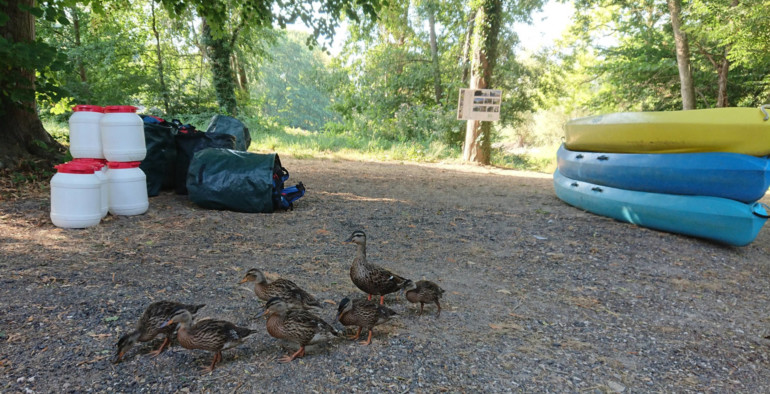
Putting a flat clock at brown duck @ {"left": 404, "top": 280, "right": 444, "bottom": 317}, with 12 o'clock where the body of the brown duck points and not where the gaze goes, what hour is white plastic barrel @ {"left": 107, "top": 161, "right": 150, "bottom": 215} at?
The white plastic barrel is roughly at 1 o'clock from the brown duck.

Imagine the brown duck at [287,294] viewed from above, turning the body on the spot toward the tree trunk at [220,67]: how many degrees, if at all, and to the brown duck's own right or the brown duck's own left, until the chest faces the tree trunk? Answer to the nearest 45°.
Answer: approximately 90° to the brown duck's own right

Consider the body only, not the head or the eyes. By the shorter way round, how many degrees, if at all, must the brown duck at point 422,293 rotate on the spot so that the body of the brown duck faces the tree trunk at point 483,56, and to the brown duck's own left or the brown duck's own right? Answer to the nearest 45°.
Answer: approximately 90° to the brown duck's own right

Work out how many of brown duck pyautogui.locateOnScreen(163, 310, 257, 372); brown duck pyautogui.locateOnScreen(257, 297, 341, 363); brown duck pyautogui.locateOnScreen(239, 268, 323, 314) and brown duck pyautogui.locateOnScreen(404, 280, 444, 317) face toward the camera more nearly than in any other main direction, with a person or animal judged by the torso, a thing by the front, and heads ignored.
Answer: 0

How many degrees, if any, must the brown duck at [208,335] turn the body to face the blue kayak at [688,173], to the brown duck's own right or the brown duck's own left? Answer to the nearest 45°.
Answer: approximately 180°

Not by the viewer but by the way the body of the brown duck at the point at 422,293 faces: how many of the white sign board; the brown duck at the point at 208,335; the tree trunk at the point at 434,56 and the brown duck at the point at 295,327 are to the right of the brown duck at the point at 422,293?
2

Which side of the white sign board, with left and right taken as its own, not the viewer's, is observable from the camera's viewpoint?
front

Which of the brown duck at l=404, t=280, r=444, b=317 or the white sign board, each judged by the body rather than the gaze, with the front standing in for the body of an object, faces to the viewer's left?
the brown duck

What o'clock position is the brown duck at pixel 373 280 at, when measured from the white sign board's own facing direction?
The brown duck is roughly at 12 o'clock from the white sign board.

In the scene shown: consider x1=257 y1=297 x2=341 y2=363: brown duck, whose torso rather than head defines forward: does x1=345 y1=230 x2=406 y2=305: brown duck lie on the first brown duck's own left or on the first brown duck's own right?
on the first brown duck's own right

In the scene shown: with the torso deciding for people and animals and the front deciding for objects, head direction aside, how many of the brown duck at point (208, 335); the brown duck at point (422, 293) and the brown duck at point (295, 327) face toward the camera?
0

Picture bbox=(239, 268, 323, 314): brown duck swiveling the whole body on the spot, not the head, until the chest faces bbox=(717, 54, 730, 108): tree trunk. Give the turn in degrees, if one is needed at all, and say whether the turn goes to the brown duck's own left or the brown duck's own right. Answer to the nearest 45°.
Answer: approximately 135° to the brown duck's own right

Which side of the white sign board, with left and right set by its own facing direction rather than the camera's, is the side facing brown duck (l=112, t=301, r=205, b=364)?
front

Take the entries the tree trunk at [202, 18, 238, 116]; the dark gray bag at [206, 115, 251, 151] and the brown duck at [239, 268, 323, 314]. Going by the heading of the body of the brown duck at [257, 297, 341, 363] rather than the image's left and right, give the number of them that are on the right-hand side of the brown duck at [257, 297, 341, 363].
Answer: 3

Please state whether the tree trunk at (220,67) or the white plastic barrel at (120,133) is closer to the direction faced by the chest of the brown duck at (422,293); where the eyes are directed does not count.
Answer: the white plastic barrel

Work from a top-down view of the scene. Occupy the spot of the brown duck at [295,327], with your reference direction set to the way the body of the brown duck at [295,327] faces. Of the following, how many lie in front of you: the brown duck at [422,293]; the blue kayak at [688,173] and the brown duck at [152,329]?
1

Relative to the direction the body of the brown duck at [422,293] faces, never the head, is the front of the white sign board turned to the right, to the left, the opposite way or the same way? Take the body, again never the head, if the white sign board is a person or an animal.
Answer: to the left

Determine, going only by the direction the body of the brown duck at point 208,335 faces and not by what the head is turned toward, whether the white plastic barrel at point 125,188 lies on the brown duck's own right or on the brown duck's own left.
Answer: on the brown duck's own right

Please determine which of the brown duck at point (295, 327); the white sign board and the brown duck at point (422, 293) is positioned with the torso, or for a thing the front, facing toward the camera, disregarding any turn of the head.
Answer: the white sign board

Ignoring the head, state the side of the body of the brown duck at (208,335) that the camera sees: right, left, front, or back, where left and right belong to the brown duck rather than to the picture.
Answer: left
